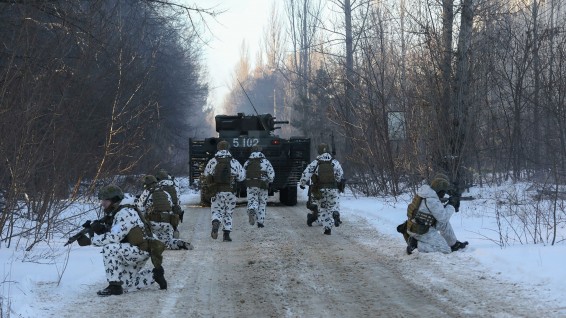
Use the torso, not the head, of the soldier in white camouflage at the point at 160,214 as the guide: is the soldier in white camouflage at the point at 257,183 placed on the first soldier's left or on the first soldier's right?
on the first soldier's right

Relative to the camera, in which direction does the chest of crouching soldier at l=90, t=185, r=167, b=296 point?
to the viewer's left

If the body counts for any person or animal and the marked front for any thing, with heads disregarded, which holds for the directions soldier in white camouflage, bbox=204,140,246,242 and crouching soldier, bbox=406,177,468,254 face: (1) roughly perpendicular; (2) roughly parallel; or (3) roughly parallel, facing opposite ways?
roughly perpendicular

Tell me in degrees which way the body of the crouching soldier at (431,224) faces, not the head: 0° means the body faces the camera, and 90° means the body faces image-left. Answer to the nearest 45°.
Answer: approximately 270°

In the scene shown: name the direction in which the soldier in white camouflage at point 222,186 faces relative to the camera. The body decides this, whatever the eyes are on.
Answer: away from the camera

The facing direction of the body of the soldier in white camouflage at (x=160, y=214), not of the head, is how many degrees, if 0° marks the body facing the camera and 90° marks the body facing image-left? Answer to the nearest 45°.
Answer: approximately 135°

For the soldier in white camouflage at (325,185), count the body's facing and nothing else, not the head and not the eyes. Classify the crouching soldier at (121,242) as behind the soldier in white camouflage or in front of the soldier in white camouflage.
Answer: behind

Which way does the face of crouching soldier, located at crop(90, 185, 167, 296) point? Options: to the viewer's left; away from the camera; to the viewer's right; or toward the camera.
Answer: to the viewer's left

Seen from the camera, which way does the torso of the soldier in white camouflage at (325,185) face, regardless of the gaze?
away from the camera

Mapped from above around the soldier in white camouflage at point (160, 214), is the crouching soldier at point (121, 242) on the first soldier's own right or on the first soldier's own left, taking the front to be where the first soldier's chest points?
on the first soldier's own left
